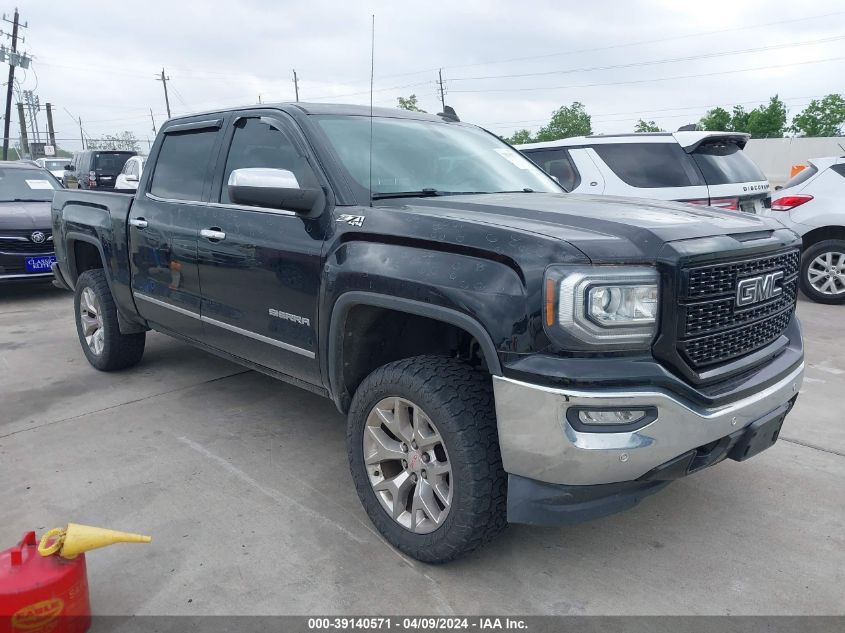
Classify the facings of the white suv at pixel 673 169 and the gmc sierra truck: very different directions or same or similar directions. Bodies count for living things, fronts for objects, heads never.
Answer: very different directions

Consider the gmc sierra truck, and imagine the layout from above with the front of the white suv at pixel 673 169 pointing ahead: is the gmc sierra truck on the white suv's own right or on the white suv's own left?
on the white suv's own left

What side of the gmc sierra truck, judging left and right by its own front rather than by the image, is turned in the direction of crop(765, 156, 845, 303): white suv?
left

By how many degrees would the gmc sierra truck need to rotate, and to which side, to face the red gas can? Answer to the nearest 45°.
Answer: approximately 90° to its right

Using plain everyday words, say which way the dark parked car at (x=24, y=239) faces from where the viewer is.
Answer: facing the viewer and to the right of the viewer

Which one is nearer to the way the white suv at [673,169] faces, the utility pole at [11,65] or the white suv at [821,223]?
the utility pole

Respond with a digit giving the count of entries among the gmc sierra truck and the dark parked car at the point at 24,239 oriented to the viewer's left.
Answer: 0

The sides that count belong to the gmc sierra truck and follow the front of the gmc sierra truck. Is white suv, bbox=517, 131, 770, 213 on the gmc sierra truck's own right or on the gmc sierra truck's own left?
on the gmc sierra truck's own left

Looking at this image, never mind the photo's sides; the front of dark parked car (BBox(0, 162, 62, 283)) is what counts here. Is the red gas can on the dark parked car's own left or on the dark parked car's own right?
on the dark parked car's own right

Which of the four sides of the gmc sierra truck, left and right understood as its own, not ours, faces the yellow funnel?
right

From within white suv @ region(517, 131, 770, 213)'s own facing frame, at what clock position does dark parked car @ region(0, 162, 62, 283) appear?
The dark parked car is roughly at 10 o'clock from the white suv.

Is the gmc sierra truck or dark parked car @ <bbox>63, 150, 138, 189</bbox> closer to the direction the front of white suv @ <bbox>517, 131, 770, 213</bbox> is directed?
the dark parked car

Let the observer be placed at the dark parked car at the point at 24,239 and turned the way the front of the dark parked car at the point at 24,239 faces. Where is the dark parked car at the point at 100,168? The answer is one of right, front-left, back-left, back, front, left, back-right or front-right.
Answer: back-left

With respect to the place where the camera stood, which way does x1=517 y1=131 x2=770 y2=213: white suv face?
facing away from the viewer and to the left of the viewer
